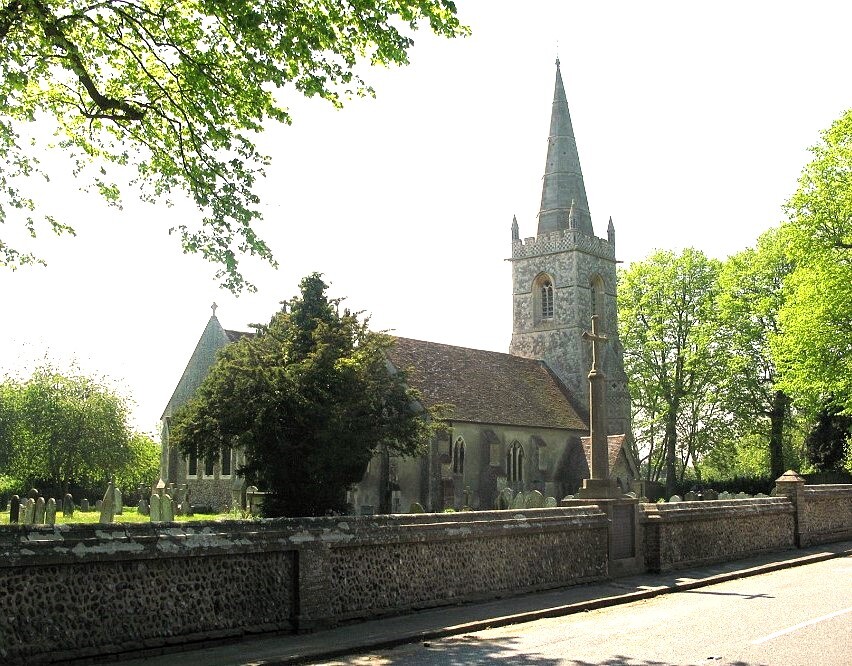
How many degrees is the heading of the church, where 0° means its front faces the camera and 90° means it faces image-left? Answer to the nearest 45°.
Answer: approximately 315°

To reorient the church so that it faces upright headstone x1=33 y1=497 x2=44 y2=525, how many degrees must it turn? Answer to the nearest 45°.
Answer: approximately 90° to its right

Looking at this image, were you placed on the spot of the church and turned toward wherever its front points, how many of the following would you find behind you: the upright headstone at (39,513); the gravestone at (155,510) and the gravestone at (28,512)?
0

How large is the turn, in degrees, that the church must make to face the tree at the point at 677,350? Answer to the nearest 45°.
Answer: approximately 90° to its left

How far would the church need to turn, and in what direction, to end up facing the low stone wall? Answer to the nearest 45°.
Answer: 0° — it already faces it

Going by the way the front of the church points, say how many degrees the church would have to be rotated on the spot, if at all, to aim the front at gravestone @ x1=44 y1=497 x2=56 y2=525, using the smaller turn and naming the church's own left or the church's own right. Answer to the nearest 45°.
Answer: approximately 90° to the church's own right
